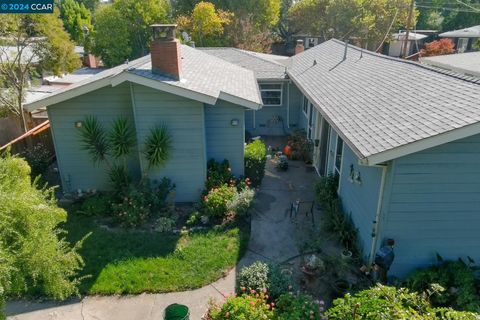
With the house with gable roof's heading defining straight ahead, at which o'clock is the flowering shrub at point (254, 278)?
The flowering shrub is roughly at 1 o'clock from the house with gable roof.

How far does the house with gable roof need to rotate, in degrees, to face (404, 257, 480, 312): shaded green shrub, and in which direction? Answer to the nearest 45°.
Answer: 0° — it already faces it

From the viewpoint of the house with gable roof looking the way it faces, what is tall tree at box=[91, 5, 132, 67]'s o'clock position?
The tall tree is roughly at 5 o'clock from the house with gable roof.

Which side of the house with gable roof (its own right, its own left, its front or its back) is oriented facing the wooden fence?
right

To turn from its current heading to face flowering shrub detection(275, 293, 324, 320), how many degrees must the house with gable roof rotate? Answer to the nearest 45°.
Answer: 0° — it already faces it

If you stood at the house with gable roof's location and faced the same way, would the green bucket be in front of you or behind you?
in front

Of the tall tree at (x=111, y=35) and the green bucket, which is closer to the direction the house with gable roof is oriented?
the green bucket

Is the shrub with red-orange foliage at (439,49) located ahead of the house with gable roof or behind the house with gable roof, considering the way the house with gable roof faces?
behind

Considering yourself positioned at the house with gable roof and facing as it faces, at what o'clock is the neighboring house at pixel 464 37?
The neighboring house is roughly at 7 o'clock from the house with gable roof.

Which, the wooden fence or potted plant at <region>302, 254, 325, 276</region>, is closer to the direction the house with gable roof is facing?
the potted plant

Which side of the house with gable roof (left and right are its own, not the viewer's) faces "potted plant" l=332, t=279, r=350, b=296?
front

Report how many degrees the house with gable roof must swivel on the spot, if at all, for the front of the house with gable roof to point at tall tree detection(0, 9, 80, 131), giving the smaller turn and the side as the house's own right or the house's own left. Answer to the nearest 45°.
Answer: approximately 135° to the house's own right

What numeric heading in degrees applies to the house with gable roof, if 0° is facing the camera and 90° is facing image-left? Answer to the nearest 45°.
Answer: approximately 0°

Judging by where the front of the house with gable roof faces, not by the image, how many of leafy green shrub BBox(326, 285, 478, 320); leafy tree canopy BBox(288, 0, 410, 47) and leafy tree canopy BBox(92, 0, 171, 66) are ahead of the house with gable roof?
1

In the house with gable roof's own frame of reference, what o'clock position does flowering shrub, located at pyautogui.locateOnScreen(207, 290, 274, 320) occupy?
The flowering shrub is roughly at 1 o'clock from the house with gable roof.
